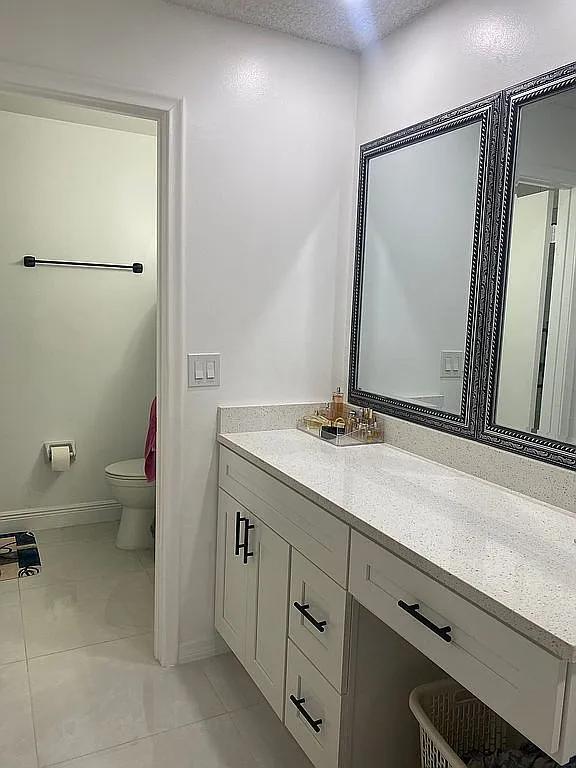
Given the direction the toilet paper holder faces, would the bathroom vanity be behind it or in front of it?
in front

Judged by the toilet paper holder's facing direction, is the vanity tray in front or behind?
in front

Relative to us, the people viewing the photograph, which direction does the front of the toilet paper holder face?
facing the viewer

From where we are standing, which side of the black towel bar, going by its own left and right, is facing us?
front

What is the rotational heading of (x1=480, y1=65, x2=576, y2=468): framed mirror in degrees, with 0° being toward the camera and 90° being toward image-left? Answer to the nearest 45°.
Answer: approximately 45°

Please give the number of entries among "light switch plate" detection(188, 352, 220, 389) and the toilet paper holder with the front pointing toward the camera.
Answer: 2

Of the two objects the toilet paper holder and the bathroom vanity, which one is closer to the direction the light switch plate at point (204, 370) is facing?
the bathroom vanity

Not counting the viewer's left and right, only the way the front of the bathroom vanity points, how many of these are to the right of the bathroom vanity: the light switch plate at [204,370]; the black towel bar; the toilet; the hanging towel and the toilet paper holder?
5

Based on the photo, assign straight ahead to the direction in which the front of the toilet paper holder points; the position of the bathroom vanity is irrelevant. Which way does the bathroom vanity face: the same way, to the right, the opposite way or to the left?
to the right

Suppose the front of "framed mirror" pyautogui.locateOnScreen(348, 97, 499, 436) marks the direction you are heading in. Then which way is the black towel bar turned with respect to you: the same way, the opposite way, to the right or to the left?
to the left

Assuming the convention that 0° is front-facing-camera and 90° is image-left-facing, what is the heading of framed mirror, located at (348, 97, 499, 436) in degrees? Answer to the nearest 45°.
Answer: approximately 45°

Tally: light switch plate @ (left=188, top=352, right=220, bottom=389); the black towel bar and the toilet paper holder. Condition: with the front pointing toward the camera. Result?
3
